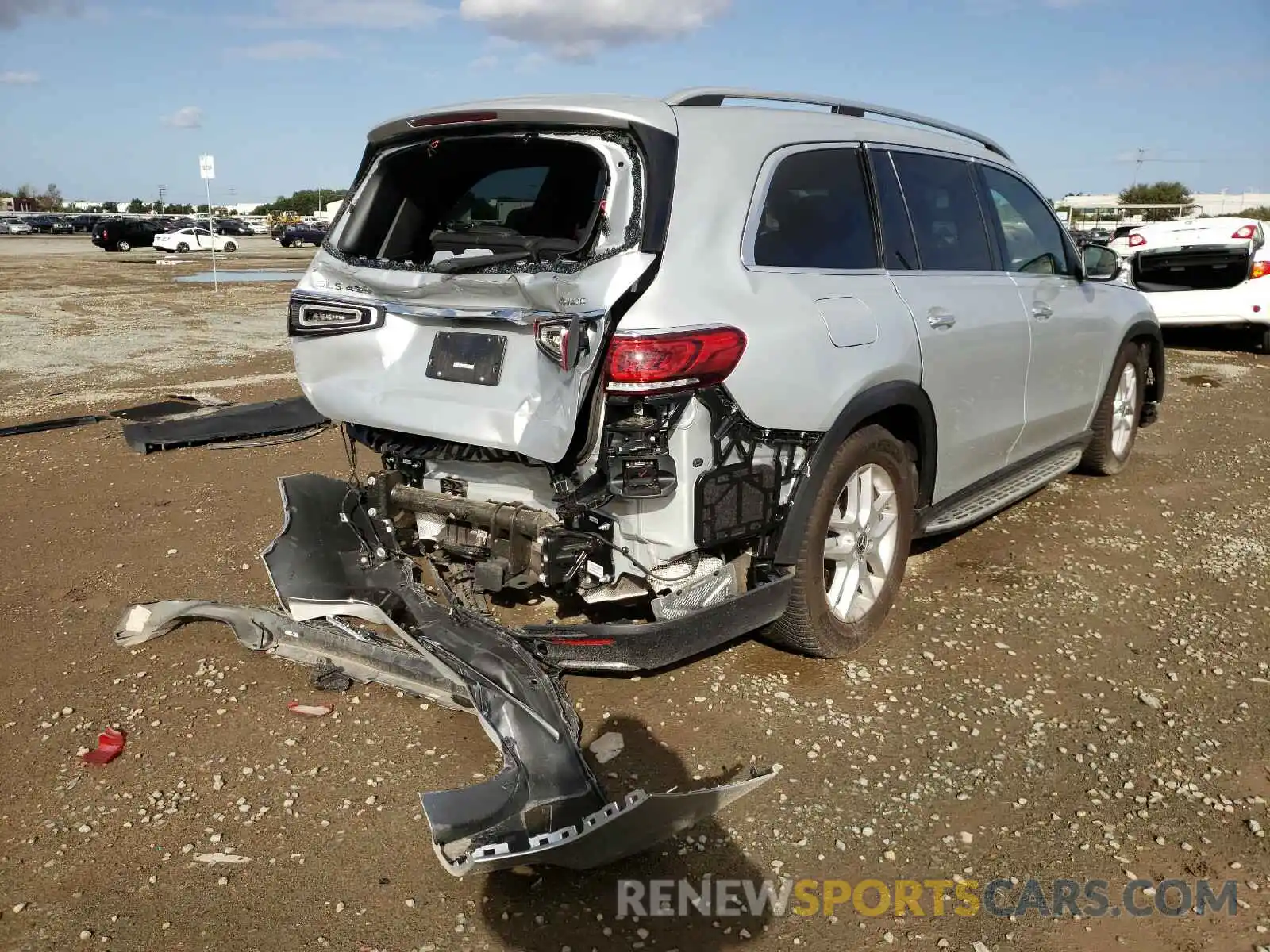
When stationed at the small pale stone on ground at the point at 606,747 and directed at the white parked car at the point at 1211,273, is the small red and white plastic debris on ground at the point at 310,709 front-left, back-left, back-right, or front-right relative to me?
back-left

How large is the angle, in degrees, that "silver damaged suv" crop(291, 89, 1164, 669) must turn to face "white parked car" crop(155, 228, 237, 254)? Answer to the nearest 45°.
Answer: approximately 90° to its left

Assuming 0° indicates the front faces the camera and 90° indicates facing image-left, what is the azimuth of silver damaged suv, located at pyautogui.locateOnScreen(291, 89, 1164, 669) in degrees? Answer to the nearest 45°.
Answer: approximately 225°

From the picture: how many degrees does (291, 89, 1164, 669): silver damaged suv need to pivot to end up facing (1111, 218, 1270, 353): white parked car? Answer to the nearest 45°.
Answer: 0° — it already faces it

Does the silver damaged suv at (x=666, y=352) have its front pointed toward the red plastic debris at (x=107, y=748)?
no

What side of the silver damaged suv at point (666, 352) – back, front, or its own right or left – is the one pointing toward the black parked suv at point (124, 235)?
left

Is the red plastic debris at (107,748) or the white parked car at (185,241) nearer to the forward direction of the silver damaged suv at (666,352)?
the white parked car

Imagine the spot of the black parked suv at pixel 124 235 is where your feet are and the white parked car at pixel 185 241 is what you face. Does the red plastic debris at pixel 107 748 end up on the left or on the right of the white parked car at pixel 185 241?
right
